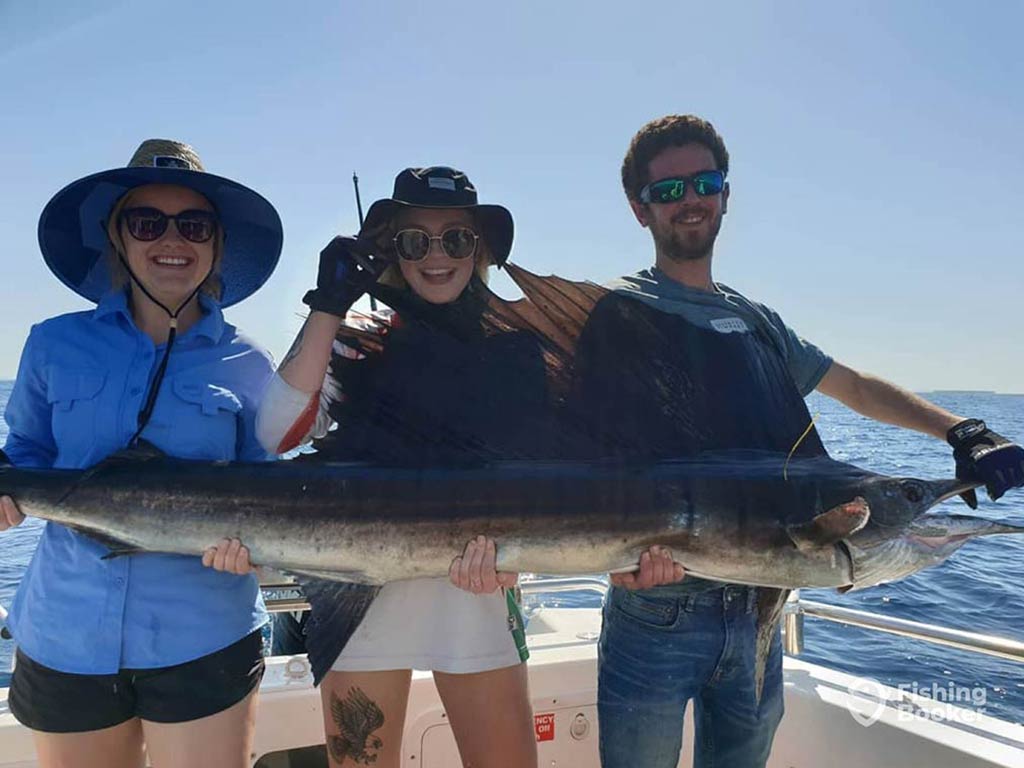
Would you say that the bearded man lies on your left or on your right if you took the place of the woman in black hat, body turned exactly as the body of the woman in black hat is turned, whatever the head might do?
on your left

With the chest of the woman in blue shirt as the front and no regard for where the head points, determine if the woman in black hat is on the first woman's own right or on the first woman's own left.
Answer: on the first woman's own left

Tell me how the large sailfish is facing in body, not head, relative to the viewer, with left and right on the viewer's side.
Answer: facing to the right of the viewer

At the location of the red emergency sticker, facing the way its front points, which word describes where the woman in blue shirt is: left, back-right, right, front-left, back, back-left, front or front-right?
front-right

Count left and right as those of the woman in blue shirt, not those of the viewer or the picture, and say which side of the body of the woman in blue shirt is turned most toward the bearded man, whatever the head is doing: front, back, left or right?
left

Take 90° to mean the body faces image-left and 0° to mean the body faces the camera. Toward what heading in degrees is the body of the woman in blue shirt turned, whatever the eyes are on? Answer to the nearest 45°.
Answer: approximately 0°
